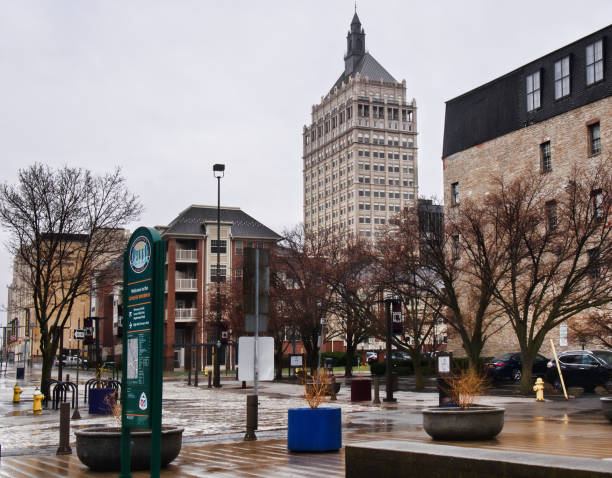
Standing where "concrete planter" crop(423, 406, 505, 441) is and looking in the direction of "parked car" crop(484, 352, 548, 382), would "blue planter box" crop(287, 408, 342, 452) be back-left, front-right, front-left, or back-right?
back-left

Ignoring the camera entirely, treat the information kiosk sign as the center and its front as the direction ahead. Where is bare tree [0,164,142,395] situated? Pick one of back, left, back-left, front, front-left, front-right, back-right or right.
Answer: back-right

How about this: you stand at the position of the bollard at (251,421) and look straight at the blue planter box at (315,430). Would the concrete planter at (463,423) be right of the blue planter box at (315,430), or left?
left

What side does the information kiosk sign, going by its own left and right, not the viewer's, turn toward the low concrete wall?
left

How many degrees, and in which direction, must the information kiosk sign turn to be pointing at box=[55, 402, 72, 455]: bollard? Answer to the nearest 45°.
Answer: approximately 135° to its right

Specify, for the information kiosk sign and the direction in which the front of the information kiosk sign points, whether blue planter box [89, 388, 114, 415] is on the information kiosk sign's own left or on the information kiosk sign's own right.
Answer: on the information kiosk sign's own right

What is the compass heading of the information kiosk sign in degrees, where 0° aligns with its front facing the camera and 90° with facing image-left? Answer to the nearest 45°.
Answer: approximately 45°

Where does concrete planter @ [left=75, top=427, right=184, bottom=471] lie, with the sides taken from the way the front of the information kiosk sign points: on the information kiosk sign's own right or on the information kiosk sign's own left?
on the information kiosk sign's own right
